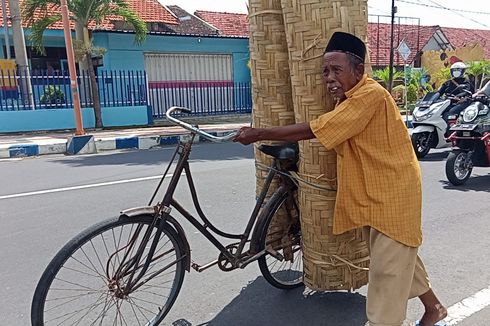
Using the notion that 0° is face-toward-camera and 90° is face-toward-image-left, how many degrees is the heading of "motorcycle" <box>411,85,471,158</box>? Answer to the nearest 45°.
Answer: approximately 45°

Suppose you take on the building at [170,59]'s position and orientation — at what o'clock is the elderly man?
The elderly man is roughly at 12 o'clock from the building.

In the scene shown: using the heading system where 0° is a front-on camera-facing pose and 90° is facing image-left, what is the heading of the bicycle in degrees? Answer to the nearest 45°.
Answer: approximately 45°

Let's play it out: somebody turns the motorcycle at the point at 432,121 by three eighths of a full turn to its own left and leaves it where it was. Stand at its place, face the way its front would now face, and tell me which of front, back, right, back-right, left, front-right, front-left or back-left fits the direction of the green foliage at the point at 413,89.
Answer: left

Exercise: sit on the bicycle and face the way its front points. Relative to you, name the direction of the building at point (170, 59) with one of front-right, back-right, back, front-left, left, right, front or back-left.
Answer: back-right

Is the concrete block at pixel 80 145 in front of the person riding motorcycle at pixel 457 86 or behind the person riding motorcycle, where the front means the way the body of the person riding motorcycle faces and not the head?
in front

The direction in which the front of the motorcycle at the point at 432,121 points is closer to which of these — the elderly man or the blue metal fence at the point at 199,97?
the elderly man

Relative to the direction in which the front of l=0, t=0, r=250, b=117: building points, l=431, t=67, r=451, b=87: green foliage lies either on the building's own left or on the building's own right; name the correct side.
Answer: on the building's own left

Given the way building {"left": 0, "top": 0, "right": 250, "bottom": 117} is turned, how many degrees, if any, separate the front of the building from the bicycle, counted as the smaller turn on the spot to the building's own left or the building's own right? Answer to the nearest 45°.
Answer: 0° — it already faces it

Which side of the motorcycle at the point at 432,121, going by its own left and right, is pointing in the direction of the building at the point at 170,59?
right
